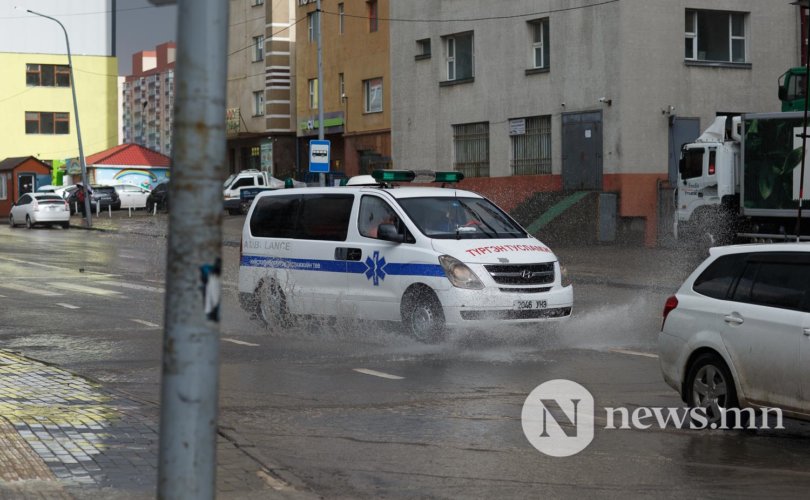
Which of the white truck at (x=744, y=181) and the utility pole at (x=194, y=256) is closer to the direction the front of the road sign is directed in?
the utility pole

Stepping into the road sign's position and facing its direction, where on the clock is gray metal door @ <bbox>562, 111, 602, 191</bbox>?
The gray metal door is roughly at 9 o'clock from the road sign.

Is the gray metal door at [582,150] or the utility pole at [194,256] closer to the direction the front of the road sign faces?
the utility pole

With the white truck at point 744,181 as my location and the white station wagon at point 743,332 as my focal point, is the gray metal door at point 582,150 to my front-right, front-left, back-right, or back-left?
back-right

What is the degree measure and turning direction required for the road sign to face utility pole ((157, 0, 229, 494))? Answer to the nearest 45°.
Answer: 0° — it already faces it

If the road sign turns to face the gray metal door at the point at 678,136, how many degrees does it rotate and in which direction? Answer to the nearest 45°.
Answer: approximately 90° to its left

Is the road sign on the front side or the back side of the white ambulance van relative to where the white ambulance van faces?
on the back side

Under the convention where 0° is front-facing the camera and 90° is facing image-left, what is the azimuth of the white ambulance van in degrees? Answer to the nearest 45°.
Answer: approximately 315°

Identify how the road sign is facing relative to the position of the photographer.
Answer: facing the viewer

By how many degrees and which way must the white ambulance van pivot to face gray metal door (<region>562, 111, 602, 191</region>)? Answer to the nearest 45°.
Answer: approximately 135° to its left

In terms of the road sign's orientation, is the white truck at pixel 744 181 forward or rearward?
forward

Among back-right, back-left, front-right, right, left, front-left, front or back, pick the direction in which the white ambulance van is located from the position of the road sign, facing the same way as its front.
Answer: front

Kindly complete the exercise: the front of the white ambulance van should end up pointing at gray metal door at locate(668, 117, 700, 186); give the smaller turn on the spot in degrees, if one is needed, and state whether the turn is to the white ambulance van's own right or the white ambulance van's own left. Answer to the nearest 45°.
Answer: approximately 135° to the white ambulance van's own left

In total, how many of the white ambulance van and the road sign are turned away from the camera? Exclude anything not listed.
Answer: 0

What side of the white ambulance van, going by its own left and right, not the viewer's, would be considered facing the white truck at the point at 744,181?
left

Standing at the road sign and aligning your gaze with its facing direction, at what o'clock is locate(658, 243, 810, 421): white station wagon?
The white station wagon is roughly at 12 o'clock from the road sign.

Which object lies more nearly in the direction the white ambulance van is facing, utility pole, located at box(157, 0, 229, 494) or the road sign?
the utility pole
